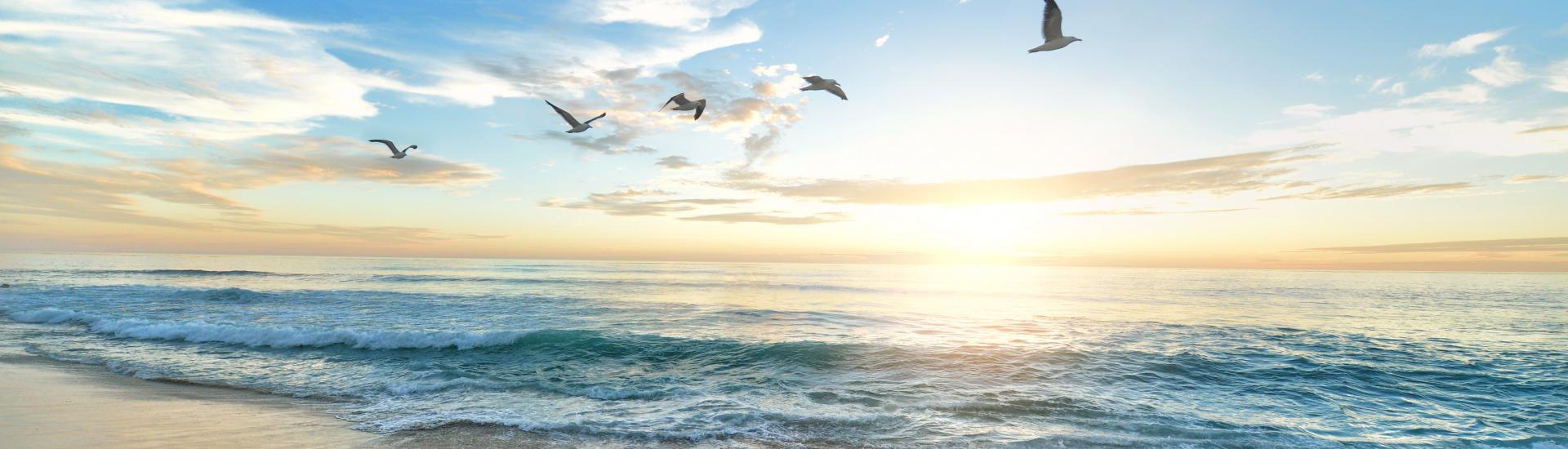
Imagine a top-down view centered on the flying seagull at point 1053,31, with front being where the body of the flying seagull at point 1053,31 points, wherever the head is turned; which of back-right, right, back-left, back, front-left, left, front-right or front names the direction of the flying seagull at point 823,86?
back

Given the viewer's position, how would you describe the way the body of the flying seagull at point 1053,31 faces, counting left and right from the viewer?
facing to the right of the viewer

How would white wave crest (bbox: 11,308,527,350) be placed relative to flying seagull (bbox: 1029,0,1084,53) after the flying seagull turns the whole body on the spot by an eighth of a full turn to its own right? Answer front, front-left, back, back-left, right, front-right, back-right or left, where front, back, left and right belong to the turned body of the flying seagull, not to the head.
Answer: back-right

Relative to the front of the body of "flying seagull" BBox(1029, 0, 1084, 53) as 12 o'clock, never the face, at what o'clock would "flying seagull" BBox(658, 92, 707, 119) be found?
"flying seagull" BBox(658, 92, 707, 119) is roughly at 6 o'clock from "flying seagull" BBox(1029, 0, 1084, 53).

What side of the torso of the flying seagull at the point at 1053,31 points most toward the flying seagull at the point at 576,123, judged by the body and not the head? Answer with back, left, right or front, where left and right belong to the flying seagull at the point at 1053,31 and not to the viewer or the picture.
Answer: back
